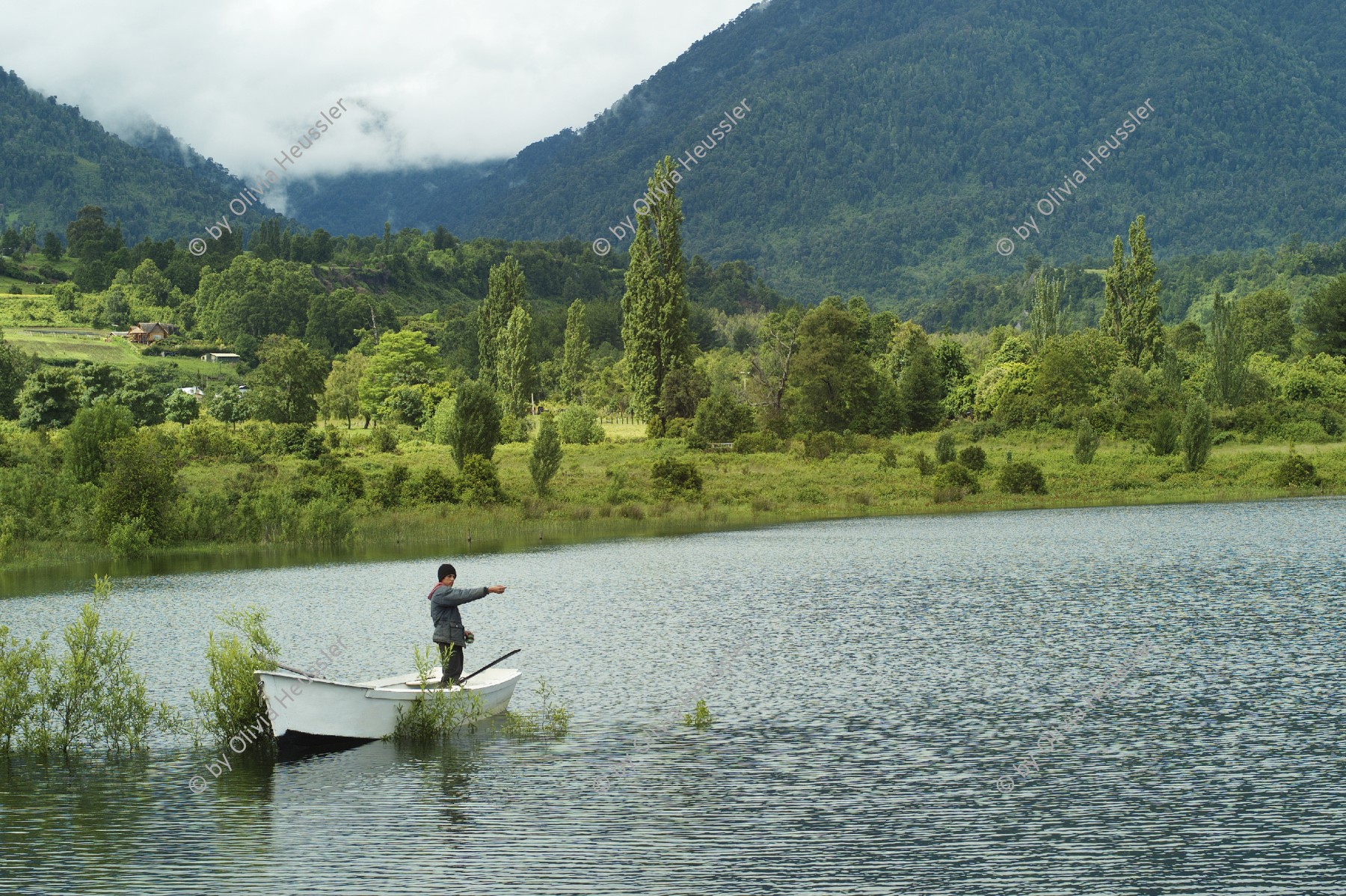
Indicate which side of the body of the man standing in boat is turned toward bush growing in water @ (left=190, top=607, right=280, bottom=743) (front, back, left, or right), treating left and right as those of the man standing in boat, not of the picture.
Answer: back

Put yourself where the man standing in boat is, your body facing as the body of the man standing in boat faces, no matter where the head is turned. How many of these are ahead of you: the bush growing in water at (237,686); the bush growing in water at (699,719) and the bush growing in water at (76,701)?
1

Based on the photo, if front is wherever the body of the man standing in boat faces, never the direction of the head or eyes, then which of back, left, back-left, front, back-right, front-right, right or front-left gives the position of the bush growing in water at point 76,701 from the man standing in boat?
back

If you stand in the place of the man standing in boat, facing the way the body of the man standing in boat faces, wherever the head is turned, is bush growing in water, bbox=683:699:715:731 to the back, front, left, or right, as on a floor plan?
front

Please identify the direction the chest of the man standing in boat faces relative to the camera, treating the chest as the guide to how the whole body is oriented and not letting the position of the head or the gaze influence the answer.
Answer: to the viewer's right

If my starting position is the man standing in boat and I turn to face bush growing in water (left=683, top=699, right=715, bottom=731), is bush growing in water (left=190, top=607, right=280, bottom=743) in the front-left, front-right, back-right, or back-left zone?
back-right
